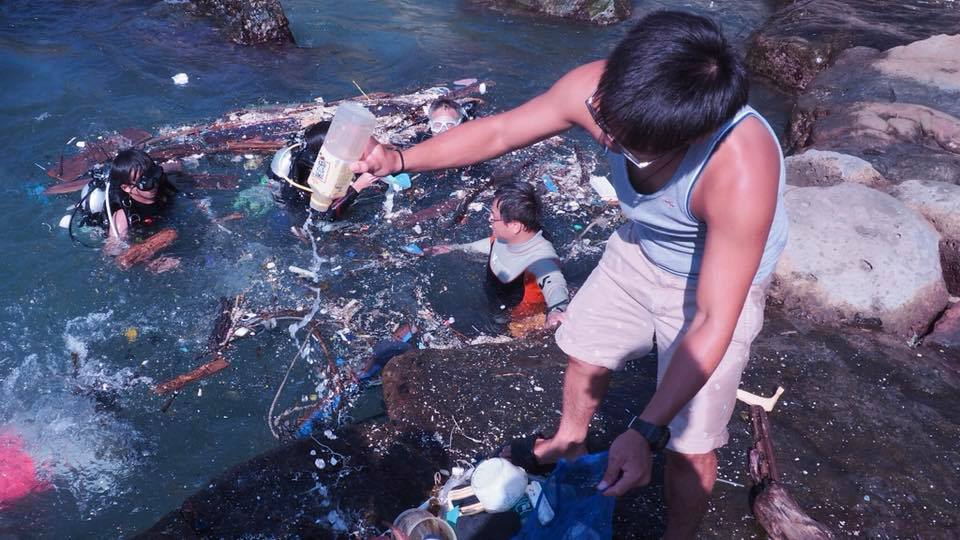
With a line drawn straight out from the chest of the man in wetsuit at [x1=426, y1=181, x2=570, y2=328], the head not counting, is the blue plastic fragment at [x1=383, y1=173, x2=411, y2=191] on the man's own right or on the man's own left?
on the man's own right

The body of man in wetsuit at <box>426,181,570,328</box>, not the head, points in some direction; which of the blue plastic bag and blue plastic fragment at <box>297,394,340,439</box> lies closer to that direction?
the blue plastic fragment

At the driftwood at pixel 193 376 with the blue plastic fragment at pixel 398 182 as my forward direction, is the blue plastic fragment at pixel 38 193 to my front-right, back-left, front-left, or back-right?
front-left

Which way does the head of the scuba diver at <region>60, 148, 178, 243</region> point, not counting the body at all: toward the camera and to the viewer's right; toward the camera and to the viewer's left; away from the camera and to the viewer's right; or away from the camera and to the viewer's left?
toward the camera and to the viewer's right

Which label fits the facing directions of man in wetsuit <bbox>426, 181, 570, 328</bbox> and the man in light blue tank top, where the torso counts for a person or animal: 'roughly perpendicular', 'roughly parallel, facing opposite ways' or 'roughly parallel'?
roughly parallel

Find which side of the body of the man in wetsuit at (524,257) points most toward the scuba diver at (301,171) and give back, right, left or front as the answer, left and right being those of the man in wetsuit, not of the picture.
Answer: right

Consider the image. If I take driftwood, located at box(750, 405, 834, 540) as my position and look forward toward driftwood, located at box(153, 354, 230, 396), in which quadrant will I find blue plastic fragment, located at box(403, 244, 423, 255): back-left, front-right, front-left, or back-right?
front-right

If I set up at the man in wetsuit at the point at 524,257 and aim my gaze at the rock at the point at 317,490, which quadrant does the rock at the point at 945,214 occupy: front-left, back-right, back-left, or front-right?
back-left

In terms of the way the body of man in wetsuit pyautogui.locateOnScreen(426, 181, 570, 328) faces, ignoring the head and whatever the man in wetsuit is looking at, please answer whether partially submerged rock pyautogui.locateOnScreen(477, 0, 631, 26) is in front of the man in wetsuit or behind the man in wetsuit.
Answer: behind

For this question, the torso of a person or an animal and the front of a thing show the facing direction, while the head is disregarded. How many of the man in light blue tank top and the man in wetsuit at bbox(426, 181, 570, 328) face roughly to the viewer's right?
0

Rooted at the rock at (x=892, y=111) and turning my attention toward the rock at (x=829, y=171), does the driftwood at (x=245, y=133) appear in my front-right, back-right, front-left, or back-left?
front-right

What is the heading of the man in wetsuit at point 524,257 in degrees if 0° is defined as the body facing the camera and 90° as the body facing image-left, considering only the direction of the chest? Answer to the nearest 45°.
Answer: approximately 45°

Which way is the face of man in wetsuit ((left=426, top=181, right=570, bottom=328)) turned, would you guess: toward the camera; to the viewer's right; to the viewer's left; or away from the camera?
to the viewer's left

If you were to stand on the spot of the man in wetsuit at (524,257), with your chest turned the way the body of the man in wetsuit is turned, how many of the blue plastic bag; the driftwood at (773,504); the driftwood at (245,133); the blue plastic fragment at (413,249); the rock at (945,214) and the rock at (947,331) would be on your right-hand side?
2

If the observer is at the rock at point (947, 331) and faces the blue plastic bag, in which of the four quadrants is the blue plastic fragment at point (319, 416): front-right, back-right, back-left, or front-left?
front-right

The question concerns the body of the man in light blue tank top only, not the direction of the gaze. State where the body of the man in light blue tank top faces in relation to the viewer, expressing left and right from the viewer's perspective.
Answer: facing the viewer and to the left of the viewer

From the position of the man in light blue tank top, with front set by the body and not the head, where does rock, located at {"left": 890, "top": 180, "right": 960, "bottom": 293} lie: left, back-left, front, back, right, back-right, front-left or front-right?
back

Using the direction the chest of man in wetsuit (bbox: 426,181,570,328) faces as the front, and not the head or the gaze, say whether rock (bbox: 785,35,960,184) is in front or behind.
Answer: behind

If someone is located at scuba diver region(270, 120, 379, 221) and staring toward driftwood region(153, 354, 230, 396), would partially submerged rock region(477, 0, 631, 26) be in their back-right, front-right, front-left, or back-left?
back-left
